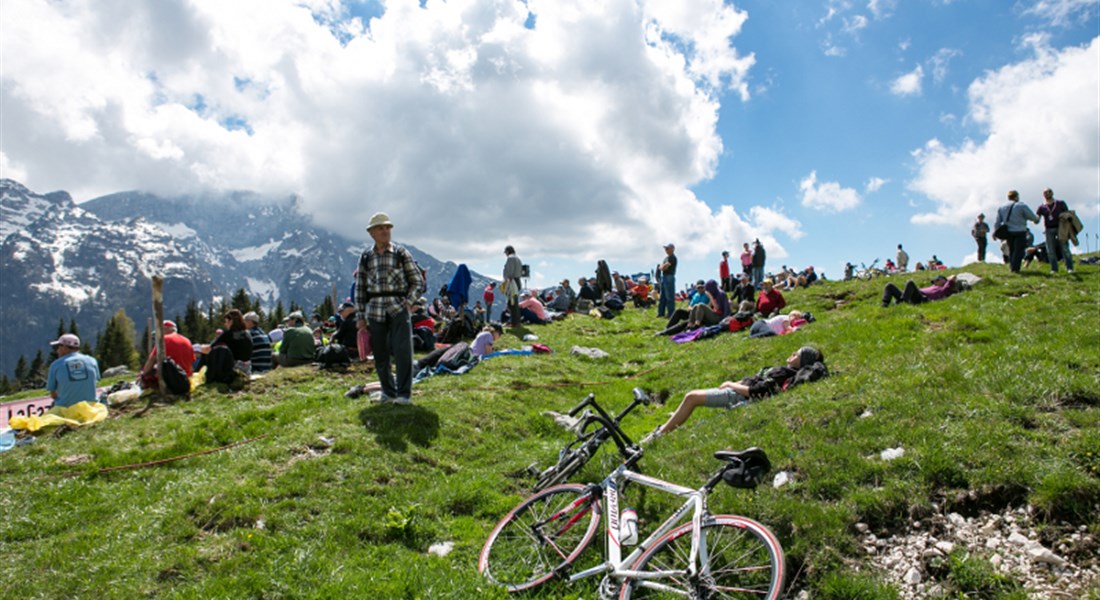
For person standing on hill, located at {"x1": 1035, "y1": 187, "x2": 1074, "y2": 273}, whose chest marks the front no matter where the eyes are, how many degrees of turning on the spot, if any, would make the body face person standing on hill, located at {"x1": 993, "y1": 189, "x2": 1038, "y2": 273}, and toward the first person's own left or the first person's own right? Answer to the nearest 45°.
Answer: approximately 45° to the first person's own right

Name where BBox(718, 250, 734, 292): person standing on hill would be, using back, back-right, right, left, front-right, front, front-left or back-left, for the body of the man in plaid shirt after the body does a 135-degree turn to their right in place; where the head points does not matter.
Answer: right

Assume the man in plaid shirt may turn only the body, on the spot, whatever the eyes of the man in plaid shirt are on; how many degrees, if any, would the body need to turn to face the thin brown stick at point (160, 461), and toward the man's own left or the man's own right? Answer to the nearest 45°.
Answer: approximately 90° to the man's own right

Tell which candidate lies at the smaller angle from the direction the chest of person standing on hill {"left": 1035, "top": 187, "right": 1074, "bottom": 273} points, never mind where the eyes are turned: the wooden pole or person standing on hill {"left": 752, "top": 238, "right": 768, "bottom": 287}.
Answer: the wooden pole

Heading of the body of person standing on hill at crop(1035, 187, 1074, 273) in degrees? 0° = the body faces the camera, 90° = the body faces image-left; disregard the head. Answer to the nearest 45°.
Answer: approximately 0°

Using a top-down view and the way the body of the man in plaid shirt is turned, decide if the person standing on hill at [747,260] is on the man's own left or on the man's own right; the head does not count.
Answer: on the man's own left

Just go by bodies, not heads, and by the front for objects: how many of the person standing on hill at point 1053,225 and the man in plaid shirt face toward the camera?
2

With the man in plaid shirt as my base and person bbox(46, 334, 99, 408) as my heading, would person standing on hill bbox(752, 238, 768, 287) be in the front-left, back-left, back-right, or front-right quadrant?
back-right
